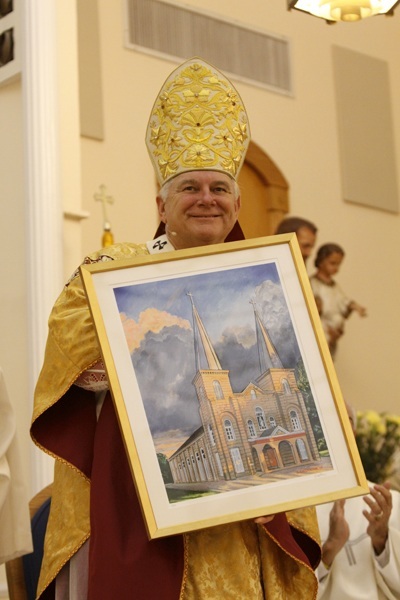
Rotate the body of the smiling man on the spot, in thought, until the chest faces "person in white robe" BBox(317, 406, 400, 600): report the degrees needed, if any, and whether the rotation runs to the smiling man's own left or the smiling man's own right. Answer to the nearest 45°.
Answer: approximately 135° to the smiling man's own left

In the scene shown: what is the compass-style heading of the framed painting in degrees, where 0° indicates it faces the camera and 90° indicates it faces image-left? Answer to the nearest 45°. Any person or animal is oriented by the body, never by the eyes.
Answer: approximately 0°
